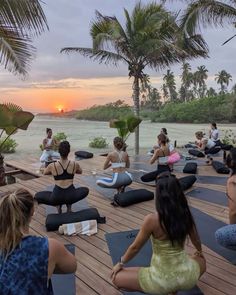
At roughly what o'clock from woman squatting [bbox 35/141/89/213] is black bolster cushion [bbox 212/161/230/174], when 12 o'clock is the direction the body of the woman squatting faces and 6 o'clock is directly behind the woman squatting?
The black bolster cushion is roughly at 2 o'clock from the woman squatting.

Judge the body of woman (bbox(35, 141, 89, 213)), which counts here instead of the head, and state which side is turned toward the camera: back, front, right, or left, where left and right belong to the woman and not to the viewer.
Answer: back

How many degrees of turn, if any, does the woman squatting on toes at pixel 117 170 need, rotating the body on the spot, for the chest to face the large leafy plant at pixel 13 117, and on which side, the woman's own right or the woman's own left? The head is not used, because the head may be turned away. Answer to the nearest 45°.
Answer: approximately 45° to the woman's own left

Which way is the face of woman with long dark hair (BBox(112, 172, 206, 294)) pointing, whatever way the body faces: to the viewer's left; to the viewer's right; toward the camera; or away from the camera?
away from the camera

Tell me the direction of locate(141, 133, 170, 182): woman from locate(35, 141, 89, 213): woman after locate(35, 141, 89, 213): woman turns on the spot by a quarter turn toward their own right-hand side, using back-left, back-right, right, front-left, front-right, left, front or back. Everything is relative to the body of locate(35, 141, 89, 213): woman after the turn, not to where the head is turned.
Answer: front-left

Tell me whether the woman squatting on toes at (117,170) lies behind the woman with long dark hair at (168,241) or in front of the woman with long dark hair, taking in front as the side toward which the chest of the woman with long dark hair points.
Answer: in front

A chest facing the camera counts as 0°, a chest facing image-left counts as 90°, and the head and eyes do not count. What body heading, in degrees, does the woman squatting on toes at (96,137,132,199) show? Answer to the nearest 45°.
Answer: approximately 135°

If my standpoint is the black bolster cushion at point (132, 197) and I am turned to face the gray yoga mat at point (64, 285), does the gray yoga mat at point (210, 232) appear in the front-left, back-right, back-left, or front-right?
front-left

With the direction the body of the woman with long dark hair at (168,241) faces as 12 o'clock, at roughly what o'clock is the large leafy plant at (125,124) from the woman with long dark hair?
The large leafy plant is roughly at 1 o'clock from the woman with long dark hair.

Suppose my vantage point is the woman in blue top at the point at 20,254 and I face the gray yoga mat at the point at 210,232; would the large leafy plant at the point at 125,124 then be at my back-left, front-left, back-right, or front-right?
front-left

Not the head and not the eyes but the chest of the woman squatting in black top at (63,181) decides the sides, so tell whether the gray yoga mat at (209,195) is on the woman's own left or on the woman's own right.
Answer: on the woman's own right

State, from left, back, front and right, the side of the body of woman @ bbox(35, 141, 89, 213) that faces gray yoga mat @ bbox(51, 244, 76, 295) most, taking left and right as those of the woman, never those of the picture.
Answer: back

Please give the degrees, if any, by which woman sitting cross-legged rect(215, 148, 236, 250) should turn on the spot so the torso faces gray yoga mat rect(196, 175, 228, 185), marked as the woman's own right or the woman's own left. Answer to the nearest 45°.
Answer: approximately 45° to the woman's own right

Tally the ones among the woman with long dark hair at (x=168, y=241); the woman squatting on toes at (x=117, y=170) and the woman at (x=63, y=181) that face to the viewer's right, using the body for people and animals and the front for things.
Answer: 0
